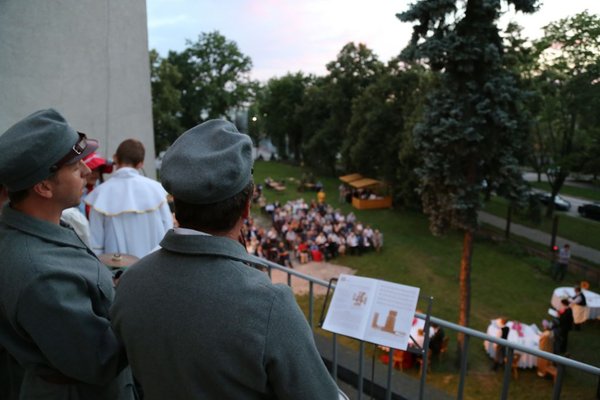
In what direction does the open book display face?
toward the camera

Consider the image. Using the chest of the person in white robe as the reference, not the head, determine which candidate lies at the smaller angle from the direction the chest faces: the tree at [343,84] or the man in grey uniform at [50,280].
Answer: the tree

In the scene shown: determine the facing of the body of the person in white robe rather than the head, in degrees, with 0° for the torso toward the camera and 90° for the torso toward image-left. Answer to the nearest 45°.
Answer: approximately 180°

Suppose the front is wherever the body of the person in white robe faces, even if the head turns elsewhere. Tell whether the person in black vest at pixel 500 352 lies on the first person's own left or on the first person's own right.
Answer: on the first person's own right

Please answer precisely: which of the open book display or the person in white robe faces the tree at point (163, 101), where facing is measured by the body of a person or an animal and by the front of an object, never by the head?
the person in white robe

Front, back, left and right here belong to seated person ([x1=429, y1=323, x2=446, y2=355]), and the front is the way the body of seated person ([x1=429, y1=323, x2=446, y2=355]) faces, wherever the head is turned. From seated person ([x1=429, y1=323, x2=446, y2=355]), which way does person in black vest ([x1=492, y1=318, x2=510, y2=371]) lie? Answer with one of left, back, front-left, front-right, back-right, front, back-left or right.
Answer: back

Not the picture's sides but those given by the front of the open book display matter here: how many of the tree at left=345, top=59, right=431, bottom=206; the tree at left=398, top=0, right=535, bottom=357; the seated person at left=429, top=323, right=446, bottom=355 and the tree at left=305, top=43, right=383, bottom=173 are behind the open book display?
4

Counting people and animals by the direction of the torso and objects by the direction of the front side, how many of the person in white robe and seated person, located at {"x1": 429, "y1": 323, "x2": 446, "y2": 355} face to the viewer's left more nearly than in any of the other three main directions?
1

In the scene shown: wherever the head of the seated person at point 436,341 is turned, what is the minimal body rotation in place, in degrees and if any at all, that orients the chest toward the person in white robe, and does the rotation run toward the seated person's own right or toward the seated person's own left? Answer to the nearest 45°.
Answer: approximately 90° to the seated person's own left

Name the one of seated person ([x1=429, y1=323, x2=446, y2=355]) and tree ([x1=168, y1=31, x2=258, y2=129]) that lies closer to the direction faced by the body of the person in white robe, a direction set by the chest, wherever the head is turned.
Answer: the tree

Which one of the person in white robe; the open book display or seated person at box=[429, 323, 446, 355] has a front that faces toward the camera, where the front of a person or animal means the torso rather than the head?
the open book display

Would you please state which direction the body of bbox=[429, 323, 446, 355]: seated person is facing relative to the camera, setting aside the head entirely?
to the viewer's left

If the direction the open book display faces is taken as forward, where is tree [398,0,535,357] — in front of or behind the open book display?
behind

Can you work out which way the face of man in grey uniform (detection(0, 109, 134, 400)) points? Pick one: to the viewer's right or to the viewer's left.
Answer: to the viewer's right

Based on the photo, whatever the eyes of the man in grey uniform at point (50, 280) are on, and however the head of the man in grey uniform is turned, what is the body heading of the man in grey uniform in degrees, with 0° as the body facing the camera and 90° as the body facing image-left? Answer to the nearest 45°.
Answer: approximately 270°

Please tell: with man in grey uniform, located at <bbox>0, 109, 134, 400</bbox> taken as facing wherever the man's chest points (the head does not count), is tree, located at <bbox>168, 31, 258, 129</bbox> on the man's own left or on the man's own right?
on the man's own left

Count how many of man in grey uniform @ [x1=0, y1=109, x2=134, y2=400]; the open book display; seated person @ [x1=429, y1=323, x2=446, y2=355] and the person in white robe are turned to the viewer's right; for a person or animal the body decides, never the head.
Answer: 1
